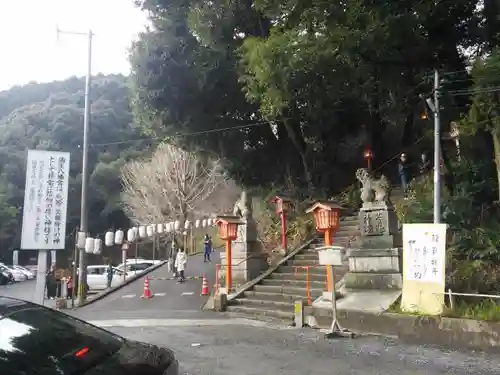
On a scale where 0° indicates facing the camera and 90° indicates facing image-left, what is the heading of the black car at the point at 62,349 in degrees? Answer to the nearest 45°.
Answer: approximately 135°

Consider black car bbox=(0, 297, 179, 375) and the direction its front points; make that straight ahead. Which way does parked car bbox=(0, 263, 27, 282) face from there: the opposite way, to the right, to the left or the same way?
the opposite way

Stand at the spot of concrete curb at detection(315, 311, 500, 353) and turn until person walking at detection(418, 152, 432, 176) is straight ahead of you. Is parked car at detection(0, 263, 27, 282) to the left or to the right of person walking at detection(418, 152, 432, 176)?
left

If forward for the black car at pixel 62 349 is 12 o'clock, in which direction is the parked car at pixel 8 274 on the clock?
the parked car at pixel 8 274 is roughly at 1 o'clock from the black car at pixel 62 349.
